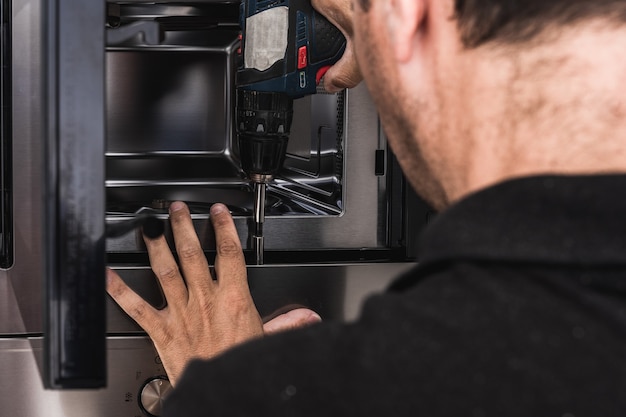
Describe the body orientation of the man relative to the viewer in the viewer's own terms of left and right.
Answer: facing away from the viewer and to the left of the viewer

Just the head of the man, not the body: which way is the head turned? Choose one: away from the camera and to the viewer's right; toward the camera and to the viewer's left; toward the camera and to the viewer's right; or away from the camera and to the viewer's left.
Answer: away from the camera and to the viewer's left
